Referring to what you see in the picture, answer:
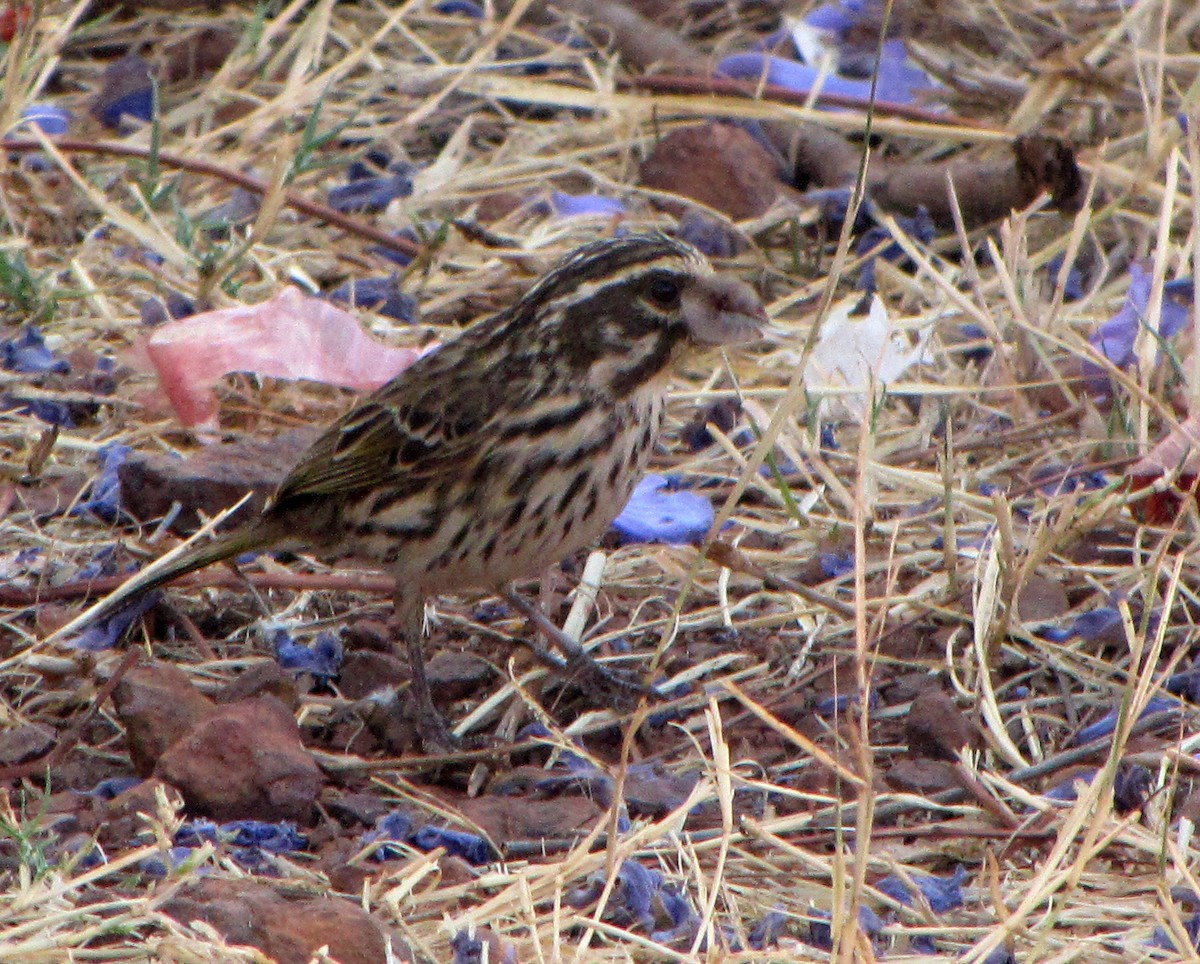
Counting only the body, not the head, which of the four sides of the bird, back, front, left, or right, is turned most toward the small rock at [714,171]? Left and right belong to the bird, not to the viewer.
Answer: left

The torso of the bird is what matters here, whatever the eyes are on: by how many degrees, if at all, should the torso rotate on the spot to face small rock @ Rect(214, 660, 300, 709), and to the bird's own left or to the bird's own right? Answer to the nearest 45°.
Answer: approximately 135° to the bird's own right

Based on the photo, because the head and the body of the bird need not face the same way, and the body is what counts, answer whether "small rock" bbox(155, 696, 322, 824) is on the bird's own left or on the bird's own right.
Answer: on the bird's own right

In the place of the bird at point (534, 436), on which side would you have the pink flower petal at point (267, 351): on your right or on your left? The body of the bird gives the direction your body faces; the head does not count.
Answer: on your left

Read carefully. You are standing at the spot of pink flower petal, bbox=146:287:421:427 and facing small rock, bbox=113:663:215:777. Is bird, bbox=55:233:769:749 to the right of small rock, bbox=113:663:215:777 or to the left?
left

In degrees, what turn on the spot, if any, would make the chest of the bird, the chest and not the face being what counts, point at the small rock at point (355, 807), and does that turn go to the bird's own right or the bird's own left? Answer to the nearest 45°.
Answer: approximately 135° to the bird's own right

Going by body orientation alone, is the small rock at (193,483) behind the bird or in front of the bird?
behind

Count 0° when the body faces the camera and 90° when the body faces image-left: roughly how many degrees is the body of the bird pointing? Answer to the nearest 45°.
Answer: approximately 270°

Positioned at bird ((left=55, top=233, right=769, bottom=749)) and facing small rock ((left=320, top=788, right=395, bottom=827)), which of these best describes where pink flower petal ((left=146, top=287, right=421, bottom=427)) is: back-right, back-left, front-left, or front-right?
back-right
